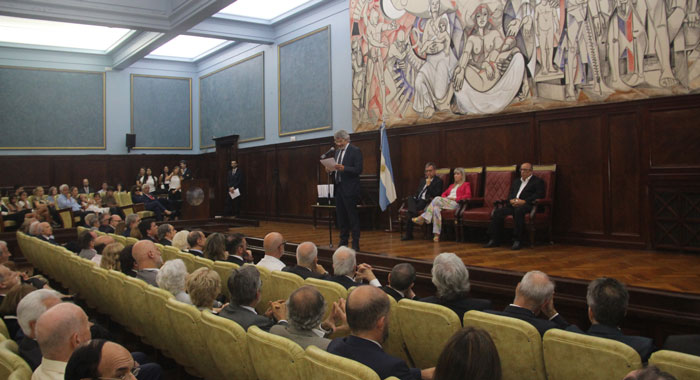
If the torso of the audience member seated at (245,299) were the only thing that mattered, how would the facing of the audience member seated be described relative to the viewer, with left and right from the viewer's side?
facing away from the viewer and to the right of the viewer

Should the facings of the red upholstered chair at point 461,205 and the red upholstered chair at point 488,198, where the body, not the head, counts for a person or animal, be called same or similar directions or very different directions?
same or similar directions

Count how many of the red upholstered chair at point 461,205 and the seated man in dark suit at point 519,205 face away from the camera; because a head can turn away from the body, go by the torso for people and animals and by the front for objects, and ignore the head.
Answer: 0

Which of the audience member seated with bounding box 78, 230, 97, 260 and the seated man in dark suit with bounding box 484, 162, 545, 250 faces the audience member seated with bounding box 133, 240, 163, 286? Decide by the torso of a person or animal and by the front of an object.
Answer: the seated man in dark suit

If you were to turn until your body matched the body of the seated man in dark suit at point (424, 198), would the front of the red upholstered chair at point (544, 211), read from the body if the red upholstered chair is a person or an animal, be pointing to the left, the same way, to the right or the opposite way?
the same way

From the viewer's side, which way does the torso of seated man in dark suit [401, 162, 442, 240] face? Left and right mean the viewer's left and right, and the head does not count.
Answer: facing the viewer and to the left of the viewer

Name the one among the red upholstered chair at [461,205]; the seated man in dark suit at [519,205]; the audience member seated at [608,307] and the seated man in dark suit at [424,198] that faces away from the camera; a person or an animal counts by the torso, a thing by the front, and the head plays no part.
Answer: the audience member seated

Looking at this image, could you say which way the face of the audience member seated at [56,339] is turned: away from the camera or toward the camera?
away from the camera

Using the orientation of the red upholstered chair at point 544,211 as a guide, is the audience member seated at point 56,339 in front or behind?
in front

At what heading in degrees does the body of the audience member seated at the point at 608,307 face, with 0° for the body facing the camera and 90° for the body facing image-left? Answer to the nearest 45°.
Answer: approximately 180°

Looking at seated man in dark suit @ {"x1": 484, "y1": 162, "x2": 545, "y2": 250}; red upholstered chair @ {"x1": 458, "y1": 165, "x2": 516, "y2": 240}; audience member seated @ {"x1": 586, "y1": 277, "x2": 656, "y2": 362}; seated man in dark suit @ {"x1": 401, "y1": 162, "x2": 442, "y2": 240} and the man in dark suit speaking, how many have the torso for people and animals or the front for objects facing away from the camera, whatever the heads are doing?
1

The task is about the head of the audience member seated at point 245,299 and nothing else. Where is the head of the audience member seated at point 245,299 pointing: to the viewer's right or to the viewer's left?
to the viewer's right

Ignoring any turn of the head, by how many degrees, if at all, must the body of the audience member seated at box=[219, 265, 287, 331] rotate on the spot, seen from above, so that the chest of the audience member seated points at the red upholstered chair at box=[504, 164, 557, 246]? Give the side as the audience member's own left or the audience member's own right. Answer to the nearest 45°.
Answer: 0° — they already face it

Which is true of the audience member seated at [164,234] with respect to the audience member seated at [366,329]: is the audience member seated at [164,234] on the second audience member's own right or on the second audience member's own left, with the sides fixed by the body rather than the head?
on the second audience member's own left

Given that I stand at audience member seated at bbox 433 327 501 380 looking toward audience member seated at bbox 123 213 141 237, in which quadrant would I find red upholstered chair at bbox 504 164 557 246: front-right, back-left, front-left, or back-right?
front-right

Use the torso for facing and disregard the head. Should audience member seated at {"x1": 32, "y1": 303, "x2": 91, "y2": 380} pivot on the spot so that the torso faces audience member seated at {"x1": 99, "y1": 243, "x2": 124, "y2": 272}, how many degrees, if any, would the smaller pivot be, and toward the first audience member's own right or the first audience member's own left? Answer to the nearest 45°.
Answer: approximately 45° to the first audience member's own left

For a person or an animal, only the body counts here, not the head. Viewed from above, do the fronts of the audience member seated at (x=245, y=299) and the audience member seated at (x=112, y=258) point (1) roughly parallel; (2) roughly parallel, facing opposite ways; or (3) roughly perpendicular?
roughly parallel

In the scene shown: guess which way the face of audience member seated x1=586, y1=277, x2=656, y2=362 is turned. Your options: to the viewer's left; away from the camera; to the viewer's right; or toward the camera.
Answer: away from the camera

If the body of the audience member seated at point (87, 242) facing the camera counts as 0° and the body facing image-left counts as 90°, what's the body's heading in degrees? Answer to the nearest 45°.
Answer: approximately 225°

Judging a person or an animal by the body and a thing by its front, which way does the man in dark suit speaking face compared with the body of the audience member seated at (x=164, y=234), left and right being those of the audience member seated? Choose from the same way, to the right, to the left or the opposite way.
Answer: the opposite way

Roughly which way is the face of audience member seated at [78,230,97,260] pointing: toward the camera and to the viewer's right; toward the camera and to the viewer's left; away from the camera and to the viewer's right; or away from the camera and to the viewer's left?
away from the camera and to the viewer's right
